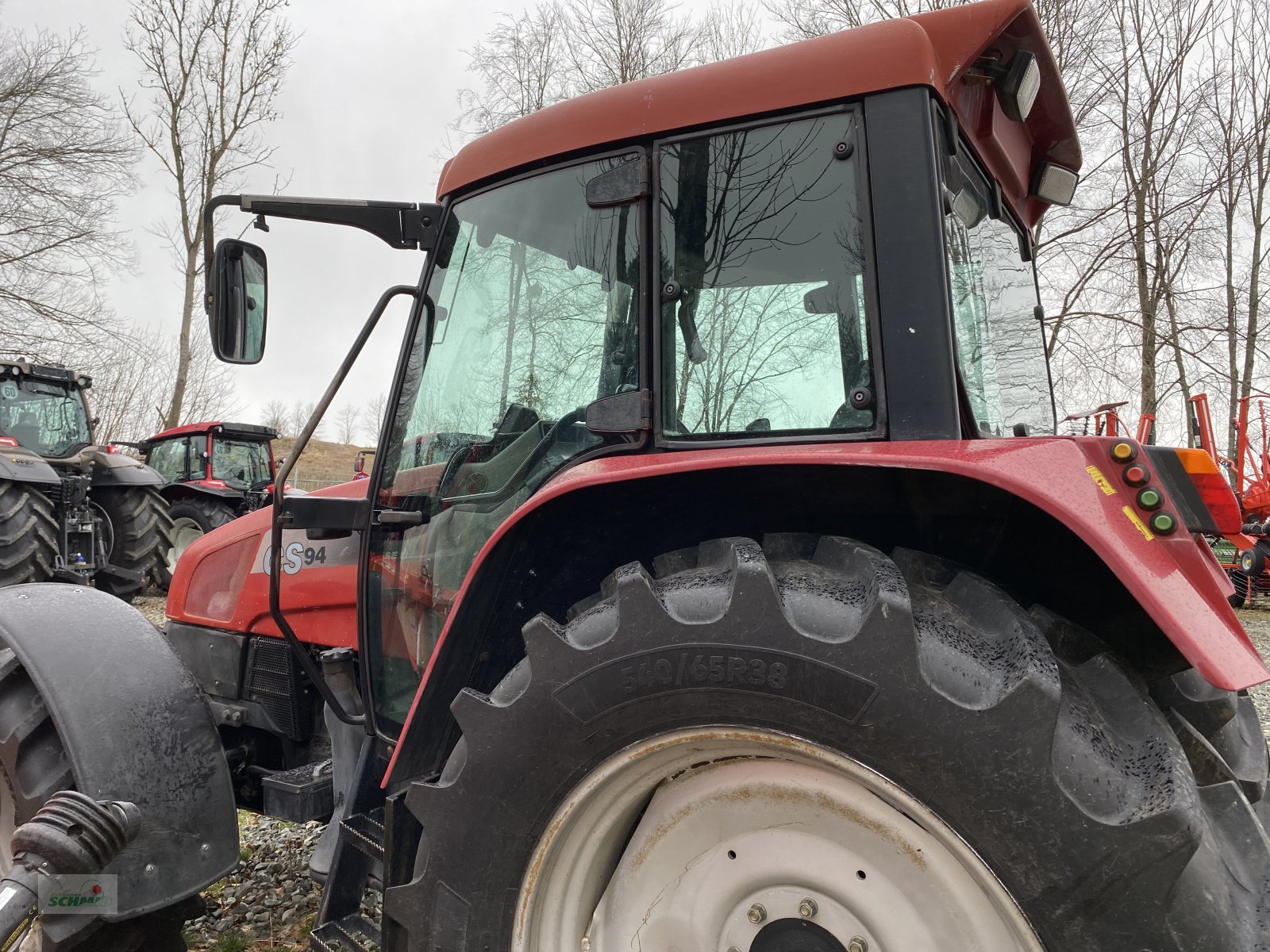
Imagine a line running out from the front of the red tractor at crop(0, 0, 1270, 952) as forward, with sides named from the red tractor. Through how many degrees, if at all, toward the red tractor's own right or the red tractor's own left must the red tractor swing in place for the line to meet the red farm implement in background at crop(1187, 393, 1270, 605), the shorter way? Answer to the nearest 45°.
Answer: approximately 90° to the red tractor's own right

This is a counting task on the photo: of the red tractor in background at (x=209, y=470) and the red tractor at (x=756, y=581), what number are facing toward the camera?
0

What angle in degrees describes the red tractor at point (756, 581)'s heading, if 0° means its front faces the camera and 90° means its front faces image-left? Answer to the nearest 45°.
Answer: approximately 135°

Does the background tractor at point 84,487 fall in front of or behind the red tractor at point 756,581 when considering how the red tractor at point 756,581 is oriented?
in front
